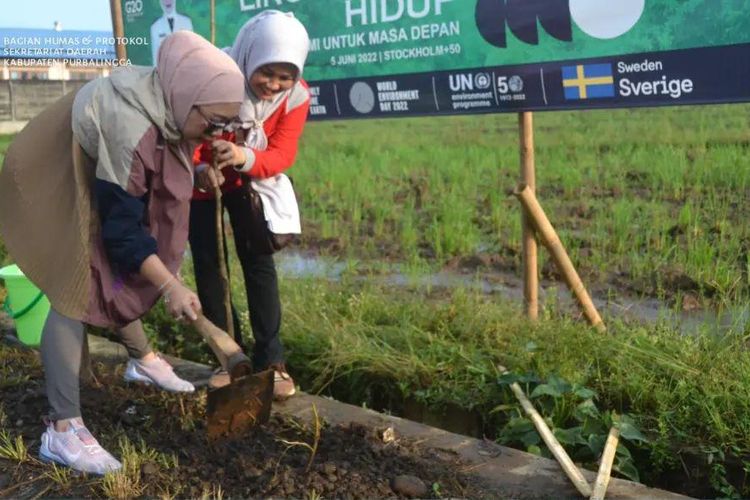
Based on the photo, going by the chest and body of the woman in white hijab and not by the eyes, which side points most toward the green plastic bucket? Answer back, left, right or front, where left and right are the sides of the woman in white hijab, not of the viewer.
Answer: right

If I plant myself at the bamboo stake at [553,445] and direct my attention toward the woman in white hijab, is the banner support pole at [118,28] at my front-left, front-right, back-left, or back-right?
front-right

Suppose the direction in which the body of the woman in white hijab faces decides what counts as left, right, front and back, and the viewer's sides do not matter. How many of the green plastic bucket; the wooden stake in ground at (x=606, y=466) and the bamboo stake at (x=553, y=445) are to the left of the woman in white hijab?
2

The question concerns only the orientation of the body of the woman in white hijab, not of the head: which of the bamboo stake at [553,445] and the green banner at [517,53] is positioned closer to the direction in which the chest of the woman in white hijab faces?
the bamboo stake

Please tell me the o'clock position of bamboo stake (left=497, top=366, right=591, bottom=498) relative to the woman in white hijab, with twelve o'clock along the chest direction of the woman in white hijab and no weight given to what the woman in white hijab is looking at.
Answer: The bamboo stake is roughly at 9 o'clock from the woman in white hijab.

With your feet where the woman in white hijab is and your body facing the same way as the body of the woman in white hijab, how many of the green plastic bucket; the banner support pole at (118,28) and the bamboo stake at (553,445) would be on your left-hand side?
1

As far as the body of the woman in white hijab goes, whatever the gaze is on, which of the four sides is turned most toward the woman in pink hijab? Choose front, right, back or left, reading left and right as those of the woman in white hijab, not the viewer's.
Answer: front

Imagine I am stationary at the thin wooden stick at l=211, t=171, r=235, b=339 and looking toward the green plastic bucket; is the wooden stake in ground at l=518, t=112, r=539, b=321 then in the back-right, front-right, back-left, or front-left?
back-right

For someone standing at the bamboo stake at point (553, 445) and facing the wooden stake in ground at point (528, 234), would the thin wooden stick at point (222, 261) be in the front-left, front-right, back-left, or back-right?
front-left

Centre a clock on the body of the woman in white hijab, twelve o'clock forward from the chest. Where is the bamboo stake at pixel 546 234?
The bamboo stake is roughly at 7 o'clock from the woman in white hijab.

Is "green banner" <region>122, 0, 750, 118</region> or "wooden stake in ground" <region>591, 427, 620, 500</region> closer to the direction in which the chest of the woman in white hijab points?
the wooden stake in ground

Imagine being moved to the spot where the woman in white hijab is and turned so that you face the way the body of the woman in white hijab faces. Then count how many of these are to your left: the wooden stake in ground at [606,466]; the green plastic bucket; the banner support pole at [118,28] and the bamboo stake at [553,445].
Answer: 2

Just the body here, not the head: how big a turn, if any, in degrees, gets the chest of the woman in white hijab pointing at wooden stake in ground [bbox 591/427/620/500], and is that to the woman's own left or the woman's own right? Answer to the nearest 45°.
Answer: approximately 90° to the woman's own left

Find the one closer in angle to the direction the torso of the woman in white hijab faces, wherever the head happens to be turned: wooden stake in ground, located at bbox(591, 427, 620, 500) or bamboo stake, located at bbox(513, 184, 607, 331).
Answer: the wooden stake in ground

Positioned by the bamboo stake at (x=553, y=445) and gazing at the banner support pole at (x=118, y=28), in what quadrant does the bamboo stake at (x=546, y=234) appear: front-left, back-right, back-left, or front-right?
front-right
